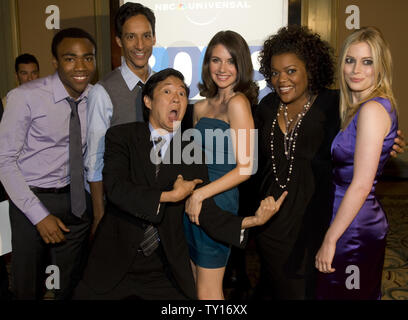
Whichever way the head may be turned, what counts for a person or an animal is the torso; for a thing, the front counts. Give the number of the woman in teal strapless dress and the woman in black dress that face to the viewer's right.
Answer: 0

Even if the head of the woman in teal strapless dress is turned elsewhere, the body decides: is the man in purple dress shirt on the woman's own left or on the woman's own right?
on the woman's own right

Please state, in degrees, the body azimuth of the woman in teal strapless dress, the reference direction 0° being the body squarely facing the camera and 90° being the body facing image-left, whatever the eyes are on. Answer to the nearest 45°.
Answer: approximately 45°

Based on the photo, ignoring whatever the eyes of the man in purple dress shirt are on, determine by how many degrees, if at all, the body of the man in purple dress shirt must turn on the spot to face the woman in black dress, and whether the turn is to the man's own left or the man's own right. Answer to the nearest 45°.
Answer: approximately 45° to the man's own left

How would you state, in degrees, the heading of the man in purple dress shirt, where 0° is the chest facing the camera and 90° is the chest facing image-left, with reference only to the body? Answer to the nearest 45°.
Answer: approximately 315°

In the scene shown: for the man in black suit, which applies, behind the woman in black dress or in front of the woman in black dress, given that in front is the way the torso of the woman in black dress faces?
in front
